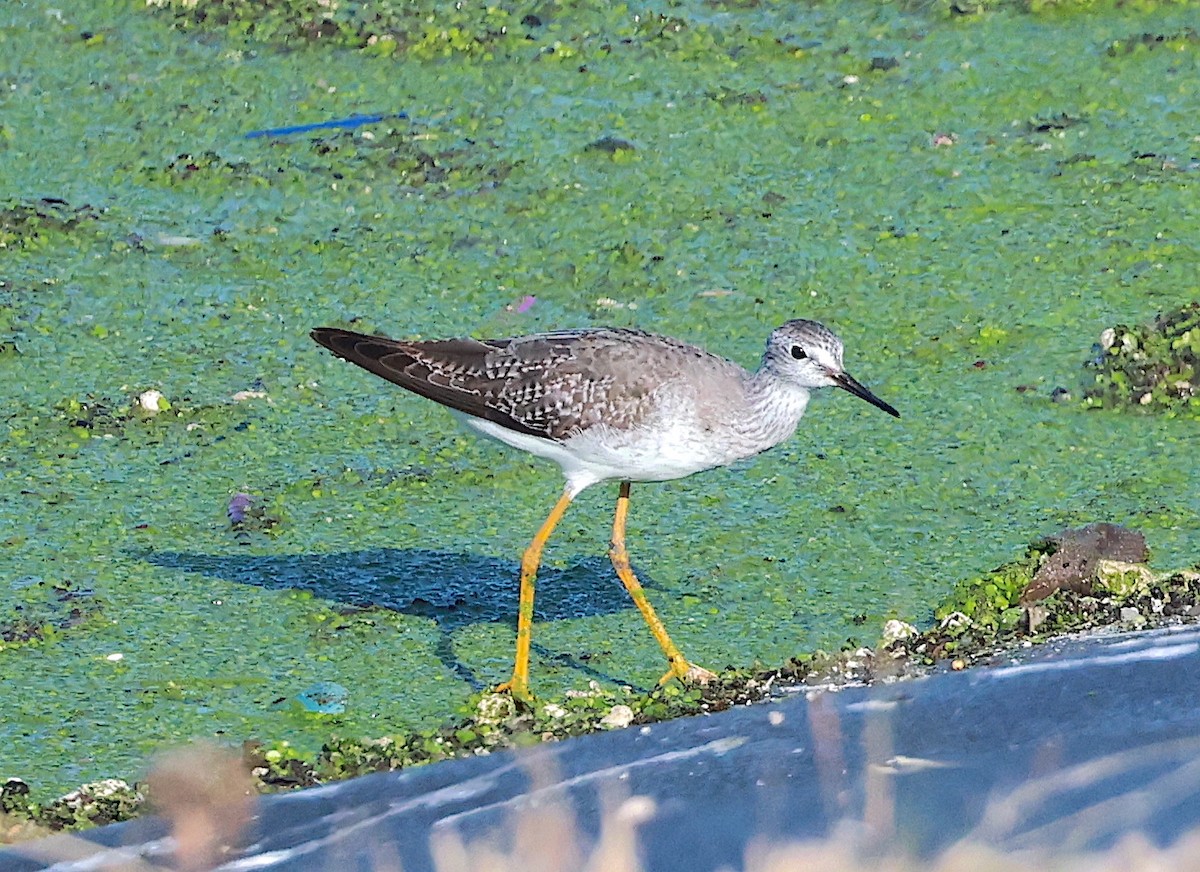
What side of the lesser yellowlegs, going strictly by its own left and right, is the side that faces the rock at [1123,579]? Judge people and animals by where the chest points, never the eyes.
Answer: front

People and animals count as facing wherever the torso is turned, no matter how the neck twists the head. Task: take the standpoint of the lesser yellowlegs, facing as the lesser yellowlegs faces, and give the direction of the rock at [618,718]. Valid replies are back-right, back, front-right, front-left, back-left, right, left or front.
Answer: right

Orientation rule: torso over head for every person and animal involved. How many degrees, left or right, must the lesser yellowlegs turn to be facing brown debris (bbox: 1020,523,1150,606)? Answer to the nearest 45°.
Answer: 0° — it already faces it

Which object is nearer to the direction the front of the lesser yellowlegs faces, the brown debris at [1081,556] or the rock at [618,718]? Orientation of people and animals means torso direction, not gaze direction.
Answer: the brown debris

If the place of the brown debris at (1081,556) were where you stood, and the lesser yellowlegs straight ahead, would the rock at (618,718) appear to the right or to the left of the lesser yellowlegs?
left

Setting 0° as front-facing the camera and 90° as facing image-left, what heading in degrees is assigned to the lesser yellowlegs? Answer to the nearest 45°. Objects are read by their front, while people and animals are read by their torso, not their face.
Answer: approximately 270°
